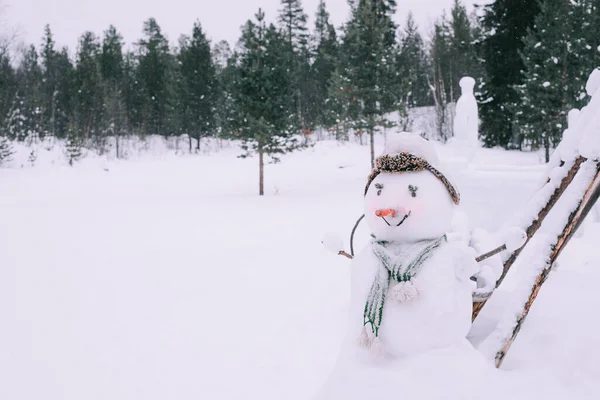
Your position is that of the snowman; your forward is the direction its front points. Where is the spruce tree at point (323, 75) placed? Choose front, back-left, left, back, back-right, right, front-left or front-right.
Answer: back-right

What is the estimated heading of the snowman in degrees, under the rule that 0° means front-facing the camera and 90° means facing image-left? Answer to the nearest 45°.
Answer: approximately 45°

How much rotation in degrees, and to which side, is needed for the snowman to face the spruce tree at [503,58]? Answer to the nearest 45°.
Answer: approximately 135° to its right

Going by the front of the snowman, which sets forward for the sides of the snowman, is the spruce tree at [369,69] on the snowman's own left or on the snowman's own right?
on the snowman's own right
